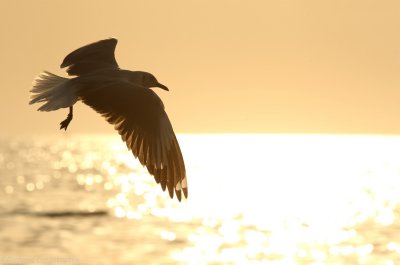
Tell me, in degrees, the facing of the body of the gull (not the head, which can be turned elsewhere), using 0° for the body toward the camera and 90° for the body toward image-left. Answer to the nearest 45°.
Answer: approximately 270°
